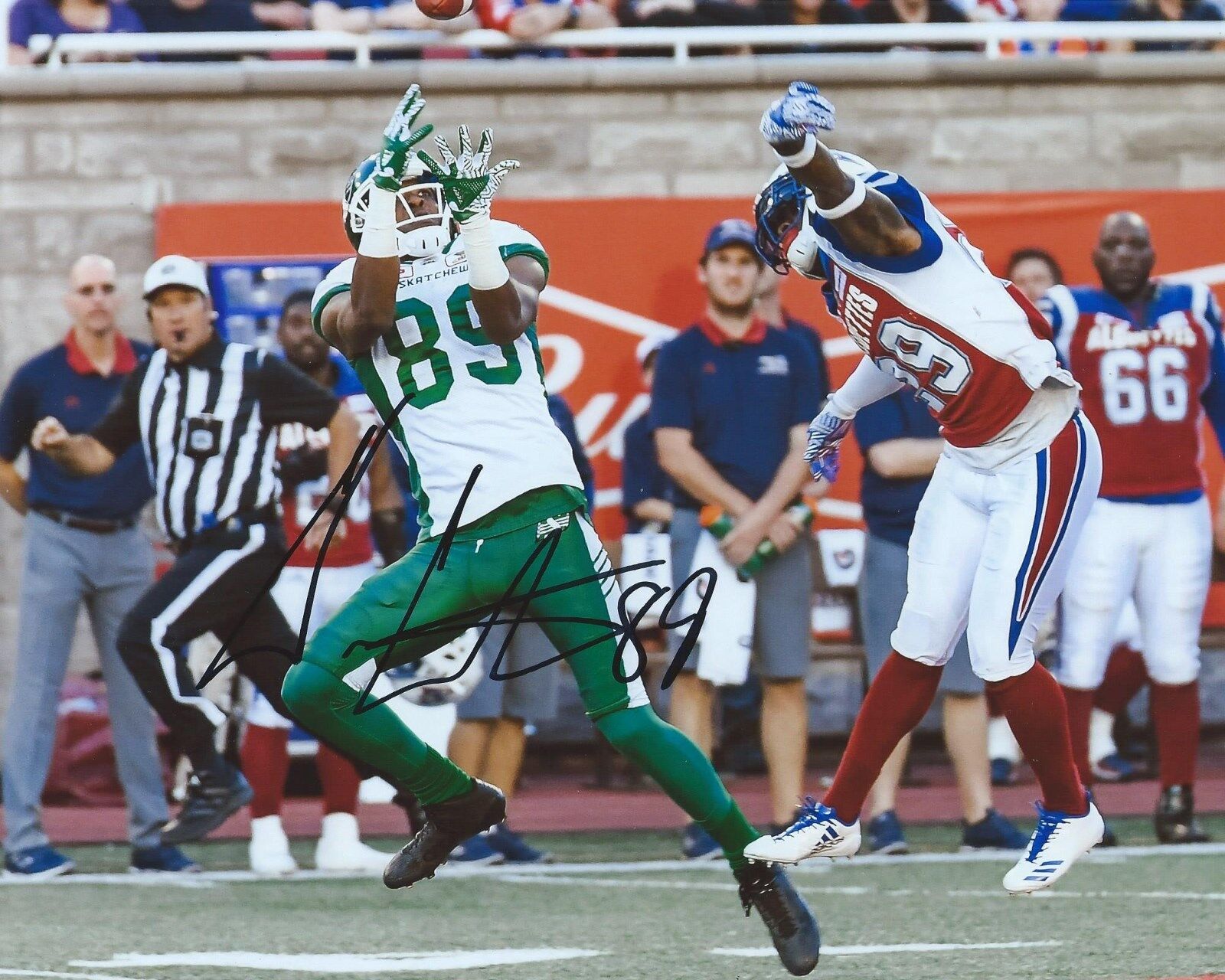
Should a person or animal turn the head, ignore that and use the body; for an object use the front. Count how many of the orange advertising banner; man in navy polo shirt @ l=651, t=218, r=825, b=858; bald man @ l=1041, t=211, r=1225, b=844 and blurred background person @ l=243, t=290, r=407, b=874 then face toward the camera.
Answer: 4

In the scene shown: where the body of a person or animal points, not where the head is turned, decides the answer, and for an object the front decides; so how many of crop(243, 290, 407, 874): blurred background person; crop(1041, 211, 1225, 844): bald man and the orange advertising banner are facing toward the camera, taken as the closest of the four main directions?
3

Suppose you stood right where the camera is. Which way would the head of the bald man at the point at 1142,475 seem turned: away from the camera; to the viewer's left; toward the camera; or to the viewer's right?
toward the camera

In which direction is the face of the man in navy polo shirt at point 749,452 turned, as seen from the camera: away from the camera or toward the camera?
toward the camera

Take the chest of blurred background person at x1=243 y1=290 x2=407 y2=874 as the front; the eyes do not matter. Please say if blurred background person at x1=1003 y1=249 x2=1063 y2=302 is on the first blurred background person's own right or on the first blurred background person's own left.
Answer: on the first blurred background person's own left

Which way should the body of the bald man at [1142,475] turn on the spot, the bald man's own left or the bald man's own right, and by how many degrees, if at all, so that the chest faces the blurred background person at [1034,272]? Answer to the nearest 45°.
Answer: approximately 180°

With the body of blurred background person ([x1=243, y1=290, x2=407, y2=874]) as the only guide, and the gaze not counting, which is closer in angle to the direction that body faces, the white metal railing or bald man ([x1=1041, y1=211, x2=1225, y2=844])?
the bald man

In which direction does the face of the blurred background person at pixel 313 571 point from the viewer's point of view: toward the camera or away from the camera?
toward the camera

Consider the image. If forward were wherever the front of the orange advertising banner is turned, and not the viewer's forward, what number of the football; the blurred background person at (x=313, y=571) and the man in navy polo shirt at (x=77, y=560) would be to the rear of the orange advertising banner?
0

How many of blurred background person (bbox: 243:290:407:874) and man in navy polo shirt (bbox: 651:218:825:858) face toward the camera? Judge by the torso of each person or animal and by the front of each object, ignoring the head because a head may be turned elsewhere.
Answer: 2

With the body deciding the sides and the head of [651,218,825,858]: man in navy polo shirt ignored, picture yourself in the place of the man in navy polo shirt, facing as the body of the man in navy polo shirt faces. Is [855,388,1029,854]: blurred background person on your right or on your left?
on your left

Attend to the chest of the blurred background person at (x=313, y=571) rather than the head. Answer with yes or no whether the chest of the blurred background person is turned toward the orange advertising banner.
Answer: no

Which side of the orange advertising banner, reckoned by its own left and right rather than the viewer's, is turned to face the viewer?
front

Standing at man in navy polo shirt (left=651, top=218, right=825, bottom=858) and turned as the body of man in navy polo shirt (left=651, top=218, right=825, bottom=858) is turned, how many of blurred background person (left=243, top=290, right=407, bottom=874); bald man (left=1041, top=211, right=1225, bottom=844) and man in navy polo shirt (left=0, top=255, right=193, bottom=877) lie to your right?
2

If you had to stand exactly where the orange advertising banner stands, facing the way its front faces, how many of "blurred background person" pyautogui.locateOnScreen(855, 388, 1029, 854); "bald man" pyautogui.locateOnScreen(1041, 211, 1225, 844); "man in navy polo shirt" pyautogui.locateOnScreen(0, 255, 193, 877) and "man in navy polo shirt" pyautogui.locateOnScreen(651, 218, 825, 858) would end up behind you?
0

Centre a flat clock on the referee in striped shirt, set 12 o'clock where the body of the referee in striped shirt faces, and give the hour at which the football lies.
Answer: The football is roughly at 10 o'clock from the referee in striped shirt.

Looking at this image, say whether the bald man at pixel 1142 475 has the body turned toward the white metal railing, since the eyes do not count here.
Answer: no

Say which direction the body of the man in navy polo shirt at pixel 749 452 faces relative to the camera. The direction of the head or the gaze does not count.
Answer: toward the camera

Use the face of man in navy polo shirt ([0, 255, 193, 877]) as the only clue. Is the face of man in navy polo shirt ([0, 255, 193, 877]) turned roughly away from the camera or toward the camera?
toward the camera
